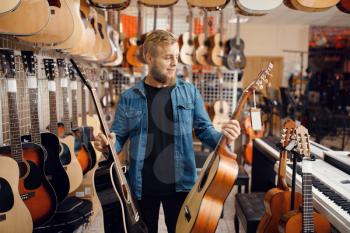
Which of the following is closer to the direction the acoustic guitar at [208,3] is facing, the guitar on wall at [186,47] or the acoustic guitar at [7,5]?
the acoustic guitar

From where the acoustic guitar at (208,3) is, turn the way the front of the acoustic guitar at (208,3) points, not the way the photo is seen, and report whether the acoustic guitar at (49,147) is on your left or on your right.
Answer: on your right

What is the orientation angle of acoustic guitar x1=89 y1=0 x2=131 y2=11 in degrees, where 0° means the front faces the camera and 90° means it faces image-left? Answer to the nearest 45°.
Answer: approximately 0°

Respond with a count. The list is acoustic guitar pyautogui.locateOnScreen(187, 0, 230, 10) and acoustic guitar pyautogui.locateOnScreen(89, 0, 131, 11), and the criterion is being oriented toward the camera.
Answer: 2

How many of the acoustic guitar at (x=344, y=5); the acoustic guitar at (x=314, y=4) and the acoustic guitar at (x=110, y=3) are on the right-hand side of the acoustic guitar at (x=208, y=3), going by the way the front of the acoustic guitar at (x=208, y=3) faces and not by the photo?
1

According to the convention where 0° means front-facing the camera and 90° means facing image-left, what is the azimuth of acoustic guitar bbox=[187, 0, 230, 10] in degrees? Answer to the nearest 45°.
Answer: approximately 0°

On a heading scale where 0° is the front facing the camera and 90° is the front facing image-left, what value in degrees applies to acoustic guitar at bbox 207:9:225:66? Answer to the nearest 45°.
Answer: approximately 315°

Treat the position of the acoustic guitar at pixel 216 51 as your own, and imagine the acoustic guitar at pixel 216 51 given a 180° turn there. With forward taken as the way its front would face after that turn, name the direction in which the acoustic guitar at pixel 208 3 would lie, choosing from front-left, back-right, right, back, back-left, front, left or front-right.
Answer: back-left

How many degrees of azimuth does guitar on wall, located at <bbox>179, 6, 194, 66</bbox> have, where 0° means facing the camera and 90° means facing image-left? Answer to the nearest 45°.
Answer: approximately 315°
